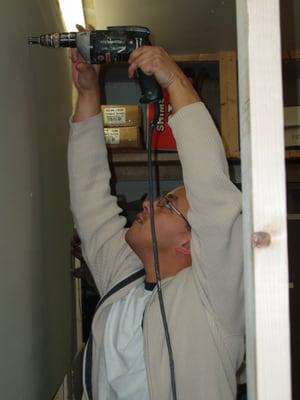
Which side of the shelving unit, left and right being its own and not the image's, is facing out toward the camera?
front

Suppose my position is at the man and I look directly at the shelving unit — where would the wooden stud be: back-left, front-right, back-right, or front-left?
back-right

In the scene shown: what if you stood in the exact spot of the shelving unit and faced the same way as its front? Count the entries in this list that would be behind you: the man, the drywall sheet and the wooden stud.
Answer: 0

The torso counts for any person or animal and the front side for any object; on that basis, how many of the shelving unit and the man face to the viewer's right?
0

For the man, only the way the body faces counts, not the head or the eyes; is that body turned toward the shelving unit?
no

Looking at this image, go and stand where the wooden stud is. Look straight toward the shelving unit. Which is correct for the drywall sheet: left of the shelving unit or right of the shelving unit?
left

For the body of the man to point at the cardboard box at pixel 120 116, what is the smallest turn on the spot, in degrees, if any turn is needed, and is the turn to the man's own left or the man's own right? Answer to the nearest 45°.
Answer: approximately 135° to the man's own right

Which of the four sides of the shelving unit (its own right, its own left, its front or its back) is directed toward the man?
front

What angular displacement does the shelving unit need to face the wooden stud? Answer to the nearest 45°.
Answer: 0° — it already faces it

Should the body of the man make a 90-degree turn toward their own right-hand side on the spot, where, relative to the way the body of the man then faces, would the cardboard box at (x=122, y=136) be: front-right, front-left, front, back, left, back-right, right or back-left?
front-right

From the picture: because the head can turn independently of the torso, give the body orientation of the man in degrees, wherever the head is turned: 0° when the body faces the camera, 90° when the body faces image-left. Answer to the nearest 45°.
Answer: approximately 45°
